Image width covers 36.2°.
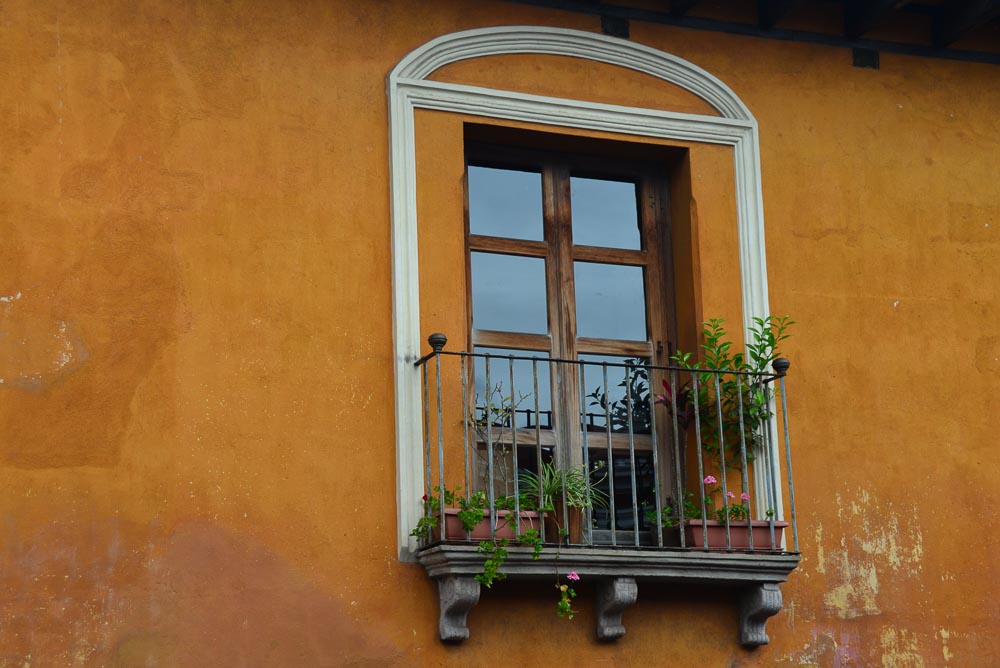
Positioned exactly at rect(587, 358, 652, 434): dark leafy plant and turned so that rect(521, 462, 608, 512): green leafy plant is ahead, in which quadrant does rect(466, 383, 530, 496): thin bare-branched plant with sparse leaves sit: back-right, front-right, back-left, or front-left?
front-right

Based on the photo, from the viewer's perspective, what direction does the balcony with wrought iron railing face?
toward the camera
